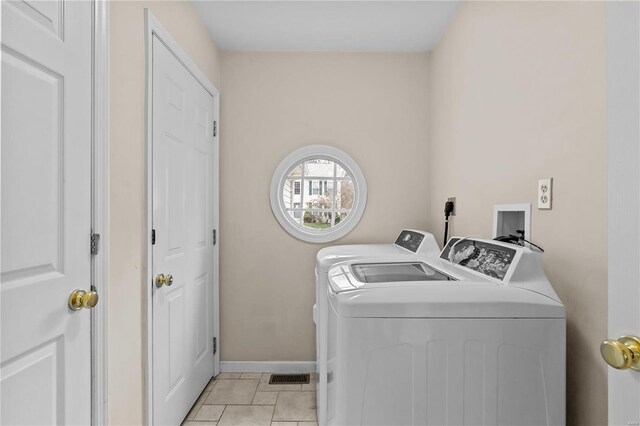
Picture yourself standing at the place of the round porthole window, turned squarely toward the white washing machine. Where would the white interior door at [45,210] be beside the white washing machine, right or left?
right

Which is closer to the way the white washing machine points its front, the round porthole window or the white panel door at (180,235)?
the white panel door

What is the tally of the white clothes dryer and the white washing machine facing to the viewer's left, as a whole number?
2

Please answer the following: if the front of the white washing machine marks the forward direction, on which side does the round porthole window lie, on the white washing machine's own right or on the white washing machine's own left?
on the white washing machine's own right

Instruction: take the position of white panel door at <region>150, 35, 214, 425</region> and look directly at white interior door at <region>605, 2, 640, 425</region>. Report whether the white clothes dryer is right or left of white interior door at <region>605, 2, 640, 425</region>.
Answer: left

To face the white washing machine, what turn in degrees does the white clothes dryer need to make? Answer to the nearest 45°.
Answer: approximately 135° to its left

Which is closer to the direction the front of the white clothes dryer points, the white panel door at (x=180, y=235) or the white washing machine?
the white panel door

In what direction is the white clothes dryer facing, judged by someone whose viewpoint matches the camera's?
facing to the left of the viewer

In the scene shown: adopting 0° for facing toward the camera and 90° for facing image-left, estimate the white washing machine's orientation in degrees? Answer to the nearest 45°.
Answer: approximately 90°
